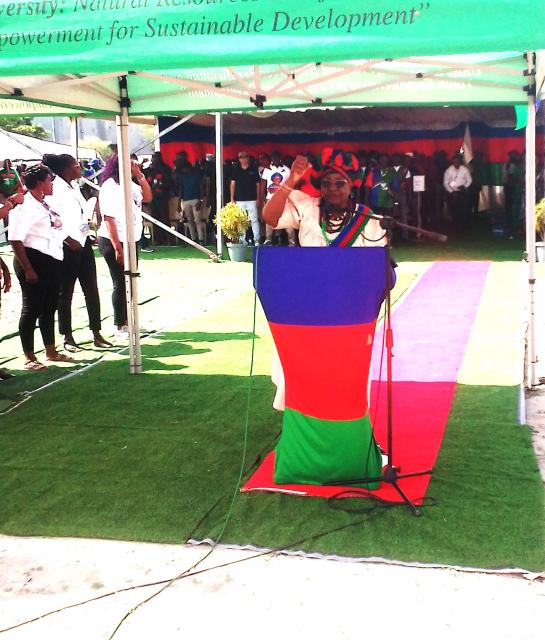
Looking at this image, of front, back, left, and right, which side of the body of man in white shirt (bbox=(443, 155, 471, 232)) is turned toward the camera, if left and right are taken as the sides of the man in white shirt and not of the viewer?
front

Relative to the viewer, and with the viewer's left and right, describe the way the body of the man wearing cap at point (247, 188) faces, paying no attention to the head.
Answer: facing the viewer

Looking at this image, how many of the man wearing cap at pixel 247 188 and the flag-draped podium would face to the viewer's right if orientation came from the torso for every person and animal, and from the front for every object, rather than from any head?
0

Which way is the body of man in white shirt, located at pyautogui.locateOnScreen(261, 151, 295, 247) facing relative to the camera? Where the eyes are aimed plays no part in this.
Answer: toward the camera

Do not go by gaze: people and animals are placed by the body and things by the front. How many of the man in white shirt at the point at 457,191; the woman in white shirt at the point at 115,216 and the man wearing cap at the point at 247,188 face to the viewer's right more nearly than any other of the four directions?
1

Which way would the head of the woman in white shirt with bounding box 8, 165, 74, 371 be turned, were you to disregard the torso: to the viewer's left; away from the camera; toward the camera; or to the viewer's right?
to the viewer's right

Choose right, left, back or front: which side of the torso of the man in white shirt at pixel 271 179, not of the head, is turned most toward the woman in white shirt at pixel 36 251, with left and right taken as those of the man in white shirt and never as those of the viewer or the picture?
front

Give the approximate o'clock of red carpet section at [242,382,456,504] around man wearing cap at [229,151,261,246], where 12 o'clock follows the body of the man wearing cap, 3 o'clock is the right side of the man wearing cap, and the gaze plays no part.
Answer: The red carpet section is roughly at 12 o'clock from the man wearing cap.

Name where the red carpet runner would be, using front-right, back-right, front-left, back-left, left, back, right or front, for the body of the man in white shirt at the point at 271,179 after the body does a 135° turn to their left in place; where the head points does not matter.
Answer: back-right

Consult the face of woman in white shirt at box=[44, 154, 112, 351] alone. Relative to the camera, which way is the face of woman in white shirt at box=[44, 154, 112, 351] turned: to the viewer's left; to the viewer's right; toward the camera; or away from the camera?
to the viewer's right

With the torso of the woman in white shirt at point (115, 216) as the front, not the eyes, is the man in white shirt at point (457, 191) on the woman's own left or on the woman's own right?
on the woman's own left

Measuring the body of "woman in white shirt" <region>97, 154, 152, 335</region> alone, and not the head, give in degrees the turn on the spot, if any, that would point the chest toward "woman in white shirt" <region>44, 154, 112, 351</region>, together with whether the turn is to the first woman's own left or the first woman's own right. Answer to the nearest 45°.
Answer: approximately 135° to the first woman's own right

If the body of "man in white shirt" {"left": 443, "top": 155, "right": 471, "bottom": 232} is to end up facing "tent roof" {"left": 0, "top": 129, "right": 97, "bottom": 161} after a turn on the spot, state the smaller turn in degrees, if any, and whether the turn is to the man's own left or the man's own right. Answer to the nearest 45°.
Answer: approximately 90° to the man's own right
